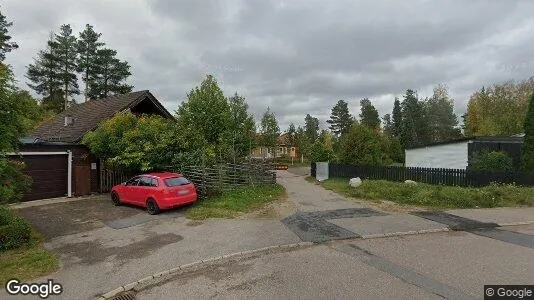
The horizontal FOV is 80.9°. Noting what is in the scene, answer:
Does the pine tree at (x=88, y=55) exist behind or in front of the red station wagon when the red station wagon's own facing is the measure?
in front

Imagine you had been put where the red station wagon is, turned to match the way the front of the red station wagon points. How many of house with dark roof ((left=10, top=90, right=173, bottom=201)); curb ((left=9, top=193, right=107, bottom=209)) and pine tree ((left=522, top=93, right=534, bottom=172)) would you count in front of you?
2

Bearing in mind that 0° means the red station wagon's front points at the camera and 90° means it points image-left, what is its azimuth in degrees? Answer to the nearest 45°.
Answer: approximately 135°

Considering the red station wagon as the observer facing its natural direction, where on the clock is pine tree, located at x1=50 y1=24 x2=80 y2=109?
The pine tree is roughly at 1 o'clock from the red station wagon.

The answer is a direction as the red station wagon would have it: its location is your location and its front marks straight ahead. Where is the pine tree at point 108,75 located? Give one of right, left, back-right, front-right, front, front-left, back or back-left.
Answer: front-right

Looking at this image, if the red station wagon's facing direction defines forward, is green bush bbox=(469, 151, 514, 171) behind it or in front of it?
behind

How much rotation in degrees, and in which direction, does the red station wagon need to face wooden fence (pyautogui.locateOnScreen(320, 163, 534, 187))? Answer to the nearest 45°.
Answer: approximately 135° to its right

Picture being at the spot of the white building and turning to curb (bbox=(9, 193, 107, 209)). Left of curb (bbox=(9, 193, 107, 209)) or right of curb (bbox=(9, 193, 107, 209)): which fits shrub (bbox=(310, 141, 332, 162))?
right

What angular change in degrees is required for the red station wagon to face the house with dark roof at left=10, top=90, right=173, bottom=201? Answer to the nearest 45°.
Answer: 0° — it already faces it

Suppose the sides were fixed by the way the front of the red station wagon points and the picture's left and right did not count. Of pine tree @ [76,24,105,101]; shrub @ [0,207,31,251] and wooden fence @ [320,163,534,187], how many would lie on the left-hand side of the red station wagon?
1

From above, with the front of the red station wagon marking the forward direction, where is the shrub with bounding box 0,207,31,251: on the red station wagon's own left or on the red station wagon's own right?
on the red station wagon's own left

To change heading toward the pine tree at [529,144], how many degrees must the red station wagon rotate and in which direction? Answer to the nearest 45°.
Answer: approximately 135° to its right

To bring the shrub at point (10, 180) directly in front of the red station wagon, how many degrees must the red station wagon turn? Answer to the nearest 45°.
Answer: approximately 90° to its left
